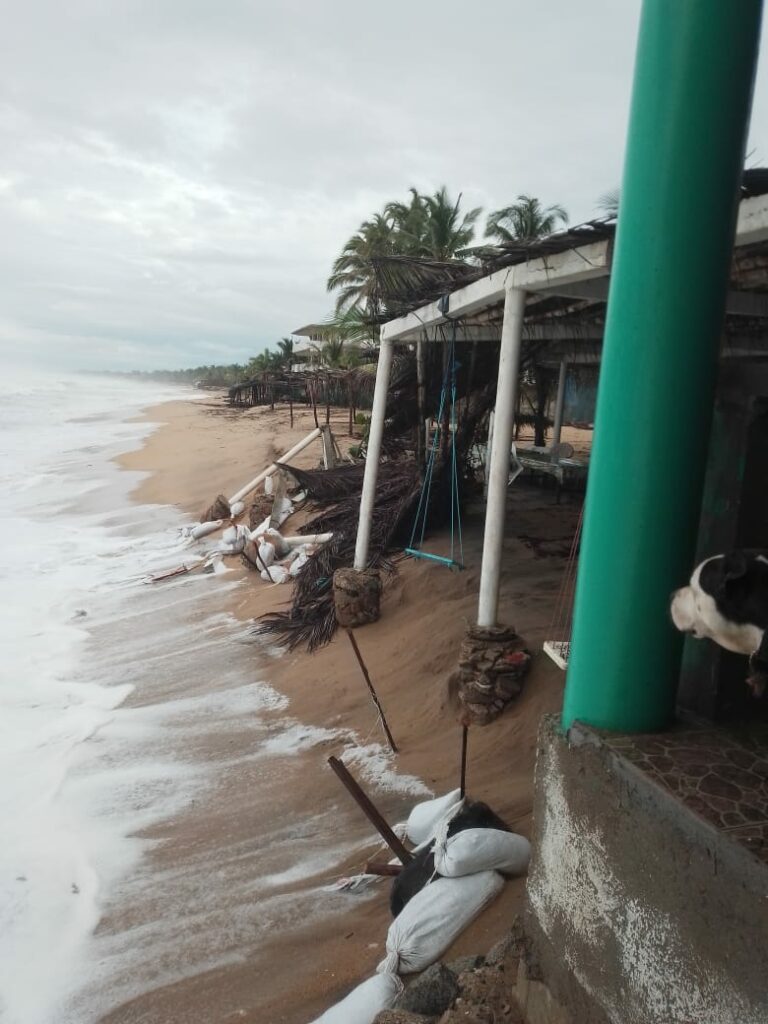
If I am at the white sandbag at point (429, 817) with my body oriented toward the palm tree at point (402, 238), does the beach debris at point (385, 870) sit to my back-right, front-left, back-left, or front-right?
back-left
